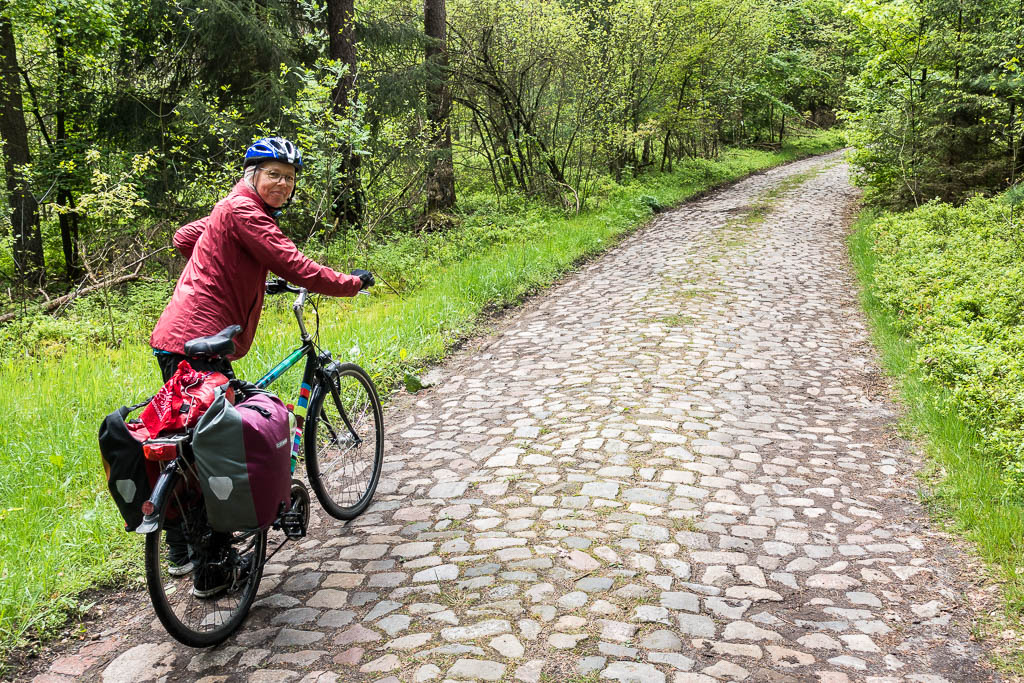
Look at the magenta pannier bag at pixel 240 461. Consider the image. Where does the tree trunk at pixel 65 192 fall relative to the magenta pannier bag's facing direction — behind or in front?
behind

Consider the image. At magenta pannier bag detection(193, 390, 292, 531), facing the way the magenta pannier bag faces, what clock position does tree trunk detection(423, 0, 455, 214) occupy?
The tree trunk is roughly at 8 o'clock from the magenta pannier bag.

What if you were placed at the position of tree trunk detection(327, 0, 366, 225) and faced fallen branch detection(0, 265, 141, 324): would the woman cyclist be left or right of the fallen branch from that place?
left

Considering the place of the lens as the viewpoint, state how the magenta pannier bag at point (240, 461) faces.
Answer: facing the viewer and to the right of the viewer

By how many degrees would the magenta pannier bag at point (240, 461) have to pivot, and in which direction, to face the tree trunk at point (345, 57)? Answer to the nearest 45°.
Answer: approximately 135° to its left
